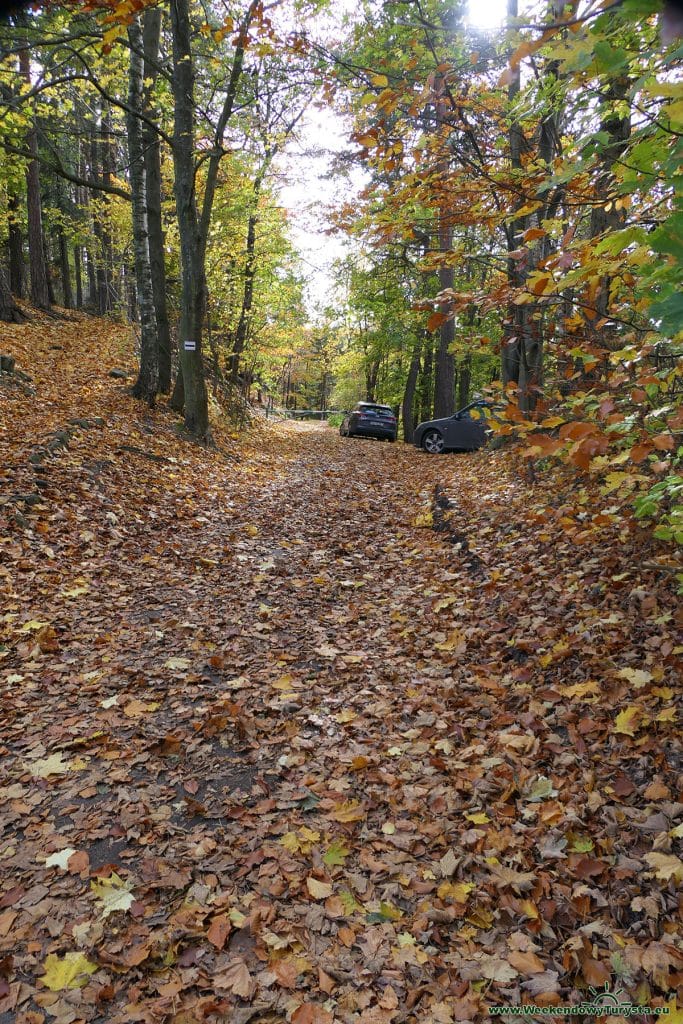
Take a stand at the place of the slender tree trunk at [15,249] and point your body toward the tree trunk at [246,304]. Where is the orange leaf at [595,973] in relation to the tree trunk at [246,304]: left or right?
right

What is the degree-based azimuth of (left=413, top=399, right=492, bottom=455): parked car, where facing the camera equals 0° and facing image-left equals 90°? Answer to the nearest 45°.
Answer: approximately 90°

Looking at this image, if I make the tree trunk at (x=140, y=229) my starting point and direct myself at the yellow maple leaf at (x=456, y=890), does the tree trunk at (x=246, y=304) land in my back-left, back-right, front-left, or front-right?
back-left

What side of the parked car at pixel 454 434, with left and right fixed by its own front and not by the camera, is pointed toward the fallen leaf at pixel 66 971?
left

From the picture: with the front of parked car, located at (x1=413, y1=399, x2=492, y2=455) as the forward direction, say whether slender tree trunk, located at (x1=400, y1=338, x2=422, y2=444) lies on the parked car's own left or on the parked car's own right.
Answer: on the parked car's own right

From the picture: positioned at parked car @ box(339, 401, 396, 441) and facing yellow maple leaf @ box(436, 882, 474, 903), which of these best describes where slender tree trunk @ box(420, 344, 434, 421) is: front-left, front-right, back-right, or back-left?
back-left

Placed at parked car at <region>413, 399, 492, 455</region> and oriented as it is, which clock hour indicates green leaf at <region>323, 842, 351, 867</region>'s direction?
The green leaf is roughly at 9 o'clock from the parked car.

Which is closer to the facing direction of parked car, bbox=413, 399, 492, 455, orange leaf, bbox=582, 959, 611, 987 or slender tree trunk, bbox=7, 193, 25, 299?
the slender tree trunk

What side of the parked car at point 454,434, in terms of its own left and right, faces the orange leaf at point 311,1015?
left

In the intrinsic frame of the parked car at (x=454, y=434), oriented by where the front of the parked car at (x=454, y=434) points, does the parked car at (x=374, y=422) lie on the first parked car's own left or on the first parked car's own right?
on the first parked car's own right

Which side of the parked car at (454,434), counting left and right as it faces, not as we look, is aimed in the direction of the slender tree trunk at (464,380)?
right
